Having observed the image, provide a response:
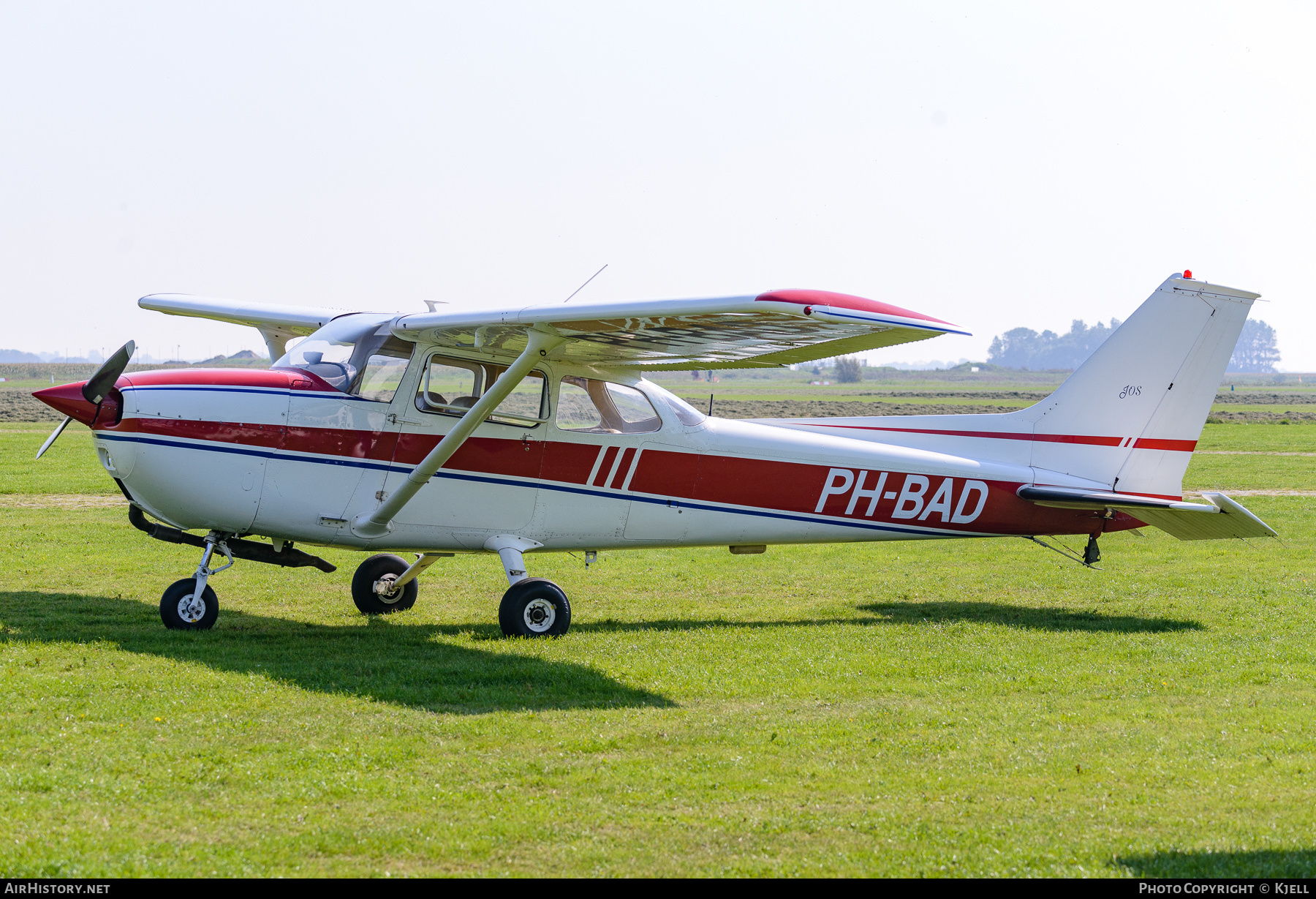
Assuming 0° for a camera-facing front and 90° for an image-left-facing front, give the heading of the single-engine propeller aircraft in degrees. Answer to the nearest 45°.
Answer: approximately 45°
